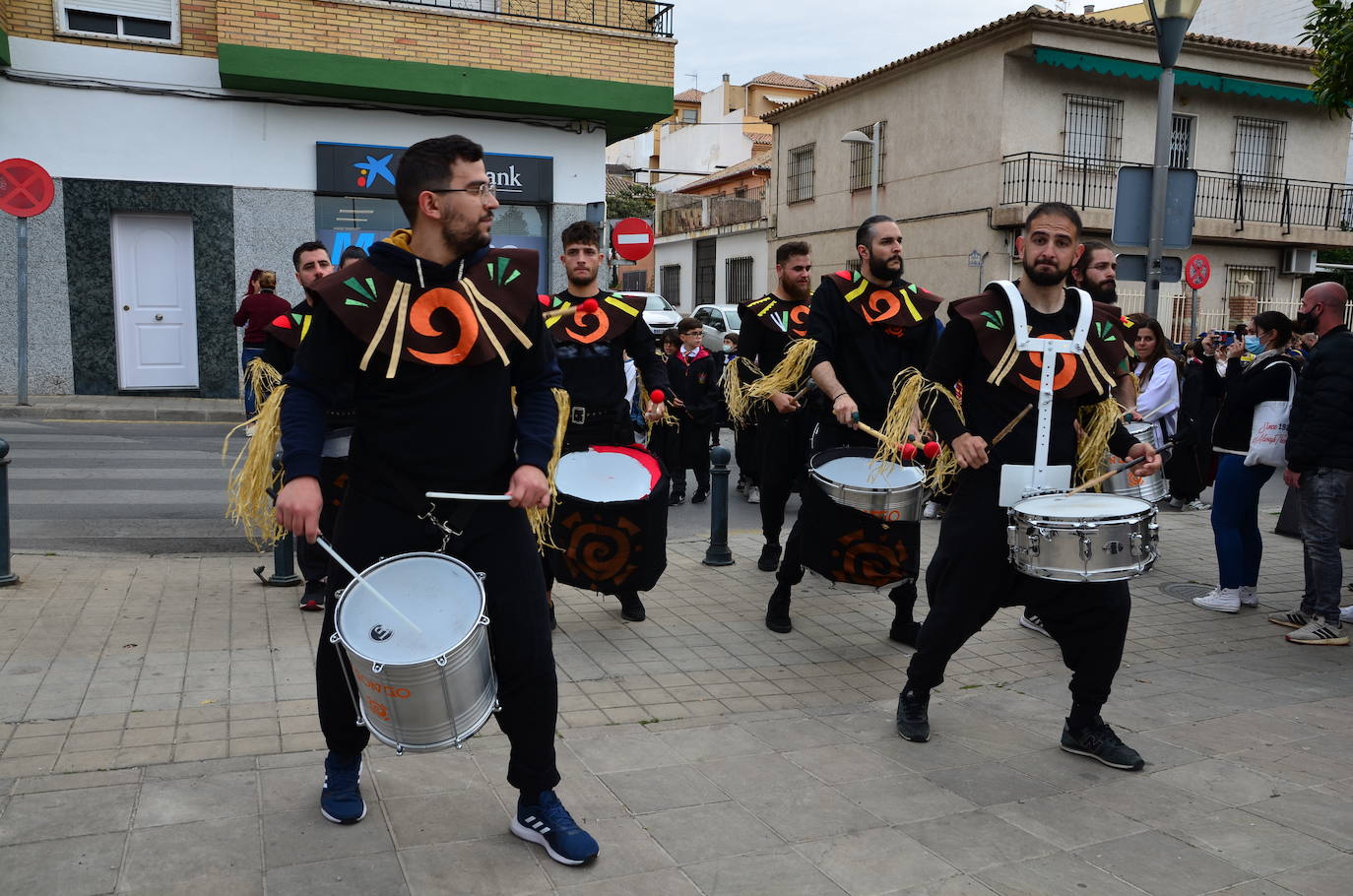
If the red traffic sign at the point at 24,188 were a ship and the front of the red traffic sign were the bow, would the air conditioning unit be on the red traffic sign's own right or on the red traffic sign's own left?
on the red traffic sign's own left

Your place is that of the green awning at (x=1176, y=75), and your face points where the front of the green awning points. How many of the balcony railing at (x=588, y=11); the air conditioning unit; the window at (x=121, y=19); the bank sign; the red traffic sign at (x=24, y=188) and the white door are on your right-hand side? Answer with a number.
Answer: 5

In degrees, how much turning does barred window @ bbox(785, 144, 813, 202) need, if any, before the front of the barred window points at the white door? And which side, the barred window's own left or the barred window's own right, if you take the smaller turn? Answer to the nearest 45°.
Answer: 0° — it already faces it

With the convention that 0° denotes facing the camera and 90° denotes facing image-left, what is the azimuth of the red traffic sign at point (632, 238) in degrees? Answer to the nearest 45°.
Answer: approximately 0°

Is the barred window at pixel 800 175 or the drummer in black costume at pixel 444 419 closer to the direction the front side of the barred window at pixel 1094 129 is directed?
the drummer in black costume

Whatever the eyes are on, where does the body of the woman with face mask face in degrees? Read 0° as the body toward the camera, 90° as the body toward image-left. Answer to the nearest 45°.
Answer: approximately 90°

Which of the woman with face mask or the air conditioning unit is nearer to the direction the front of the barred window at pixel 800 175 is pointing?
the woman with face mask

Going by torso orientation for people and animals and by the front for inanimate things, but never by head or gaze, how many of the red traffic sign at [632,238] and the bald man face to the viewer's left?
1

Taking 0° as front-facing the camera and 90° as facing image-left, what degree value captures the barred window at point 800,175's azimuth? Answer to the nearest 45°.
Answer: approximately 45°

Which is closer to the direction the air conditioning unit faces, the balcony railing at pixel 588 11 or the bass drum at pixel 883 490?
the bass drum

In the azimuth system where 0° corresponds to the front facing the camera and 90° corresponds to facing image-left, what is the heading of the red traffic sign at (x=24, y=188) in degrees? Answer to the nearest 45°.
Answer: approximately 0°

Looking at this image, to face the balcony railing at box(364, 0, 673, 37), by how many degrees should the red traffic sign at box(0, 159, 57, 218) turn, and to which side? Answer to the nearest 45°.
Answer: approximately 90° to its left

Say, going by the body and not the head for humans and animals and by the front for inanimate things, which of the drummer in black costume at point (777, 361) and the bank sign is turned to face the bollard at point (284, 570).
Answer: the bank sign

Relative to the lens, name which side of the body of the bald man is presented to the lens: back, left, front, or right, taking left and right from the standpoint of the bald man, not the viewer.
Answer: left
